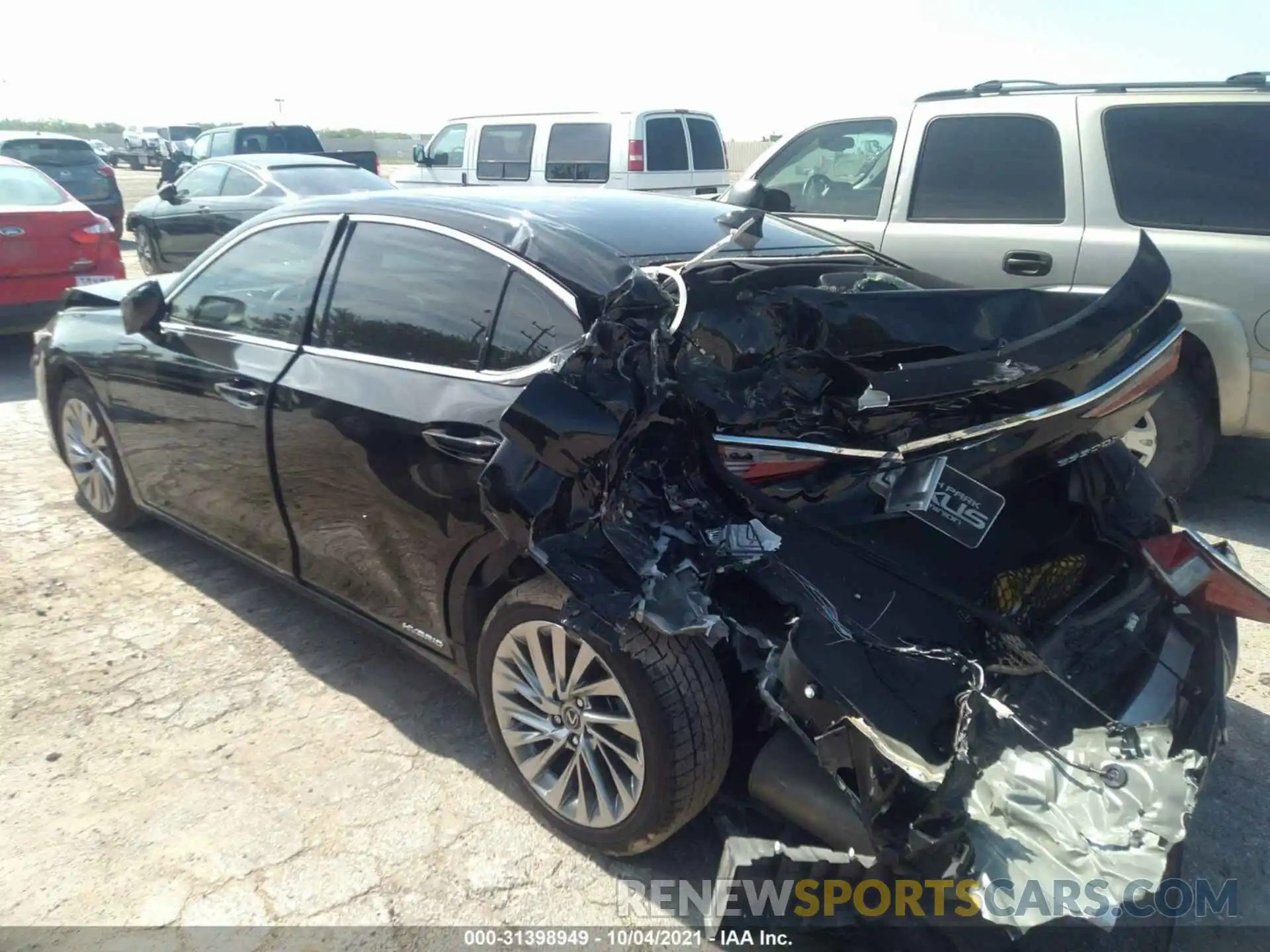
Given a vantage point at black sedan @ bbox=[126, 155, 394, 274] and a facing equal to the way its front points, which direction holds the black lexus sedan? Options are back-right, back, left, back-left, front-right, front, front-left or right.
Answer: back-left

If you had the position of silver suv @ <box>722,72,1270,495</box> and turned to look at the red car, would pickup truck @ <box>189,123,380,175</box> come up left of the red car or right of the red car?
right

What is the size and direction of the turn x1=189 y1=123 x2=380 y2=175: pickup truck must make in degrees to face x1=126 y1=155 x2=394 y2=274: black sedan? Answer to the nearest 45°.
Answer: approximately 135° to its left

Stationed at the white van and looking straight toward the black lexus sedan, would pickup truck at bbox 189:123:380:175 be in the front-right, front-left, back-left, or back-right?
back-right

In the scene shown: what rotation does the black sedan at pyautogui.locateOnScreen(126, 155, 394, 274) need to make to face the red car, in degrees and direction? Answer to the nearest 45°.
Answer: approximately 90° to its left

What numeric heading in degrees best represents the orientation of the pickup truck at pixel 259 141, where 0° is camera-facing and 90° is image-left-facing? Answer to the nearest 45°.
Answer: approximately 135°

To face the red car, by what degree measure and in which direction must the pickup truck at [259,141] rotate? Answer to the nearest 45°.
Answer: approximately 135° to its left

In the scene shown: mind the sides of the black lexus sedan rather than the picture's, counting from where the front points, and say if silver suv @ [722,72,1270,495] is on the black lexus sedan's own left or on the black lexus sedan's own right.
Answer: on the black lexus sedan's own right

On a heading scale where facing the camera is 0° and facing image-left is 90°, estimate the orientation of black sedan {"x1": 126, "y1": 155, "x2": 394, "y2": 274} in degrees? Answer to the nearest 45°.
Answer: approximately 135°

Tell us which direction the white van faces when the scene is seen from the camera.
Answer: facing away from the viewer and to the left of the viewer

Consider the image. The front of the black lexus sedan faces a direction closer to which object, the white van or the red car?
the red car

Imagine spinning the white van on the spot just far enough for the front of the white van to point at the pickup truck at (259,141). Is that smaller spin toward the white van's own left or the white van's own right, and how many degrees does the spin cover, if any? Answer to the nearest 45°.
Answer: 0° — it already faces it
